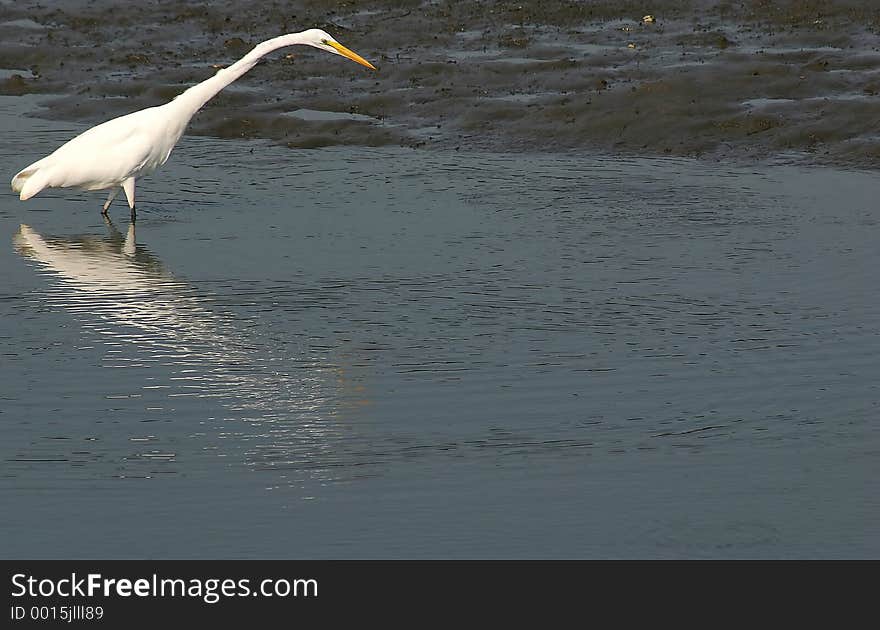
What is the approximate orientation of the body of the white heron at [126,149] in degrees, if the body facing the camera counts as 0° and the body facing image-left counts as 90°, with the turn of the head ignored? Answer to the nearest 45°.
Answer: approximately 270°
